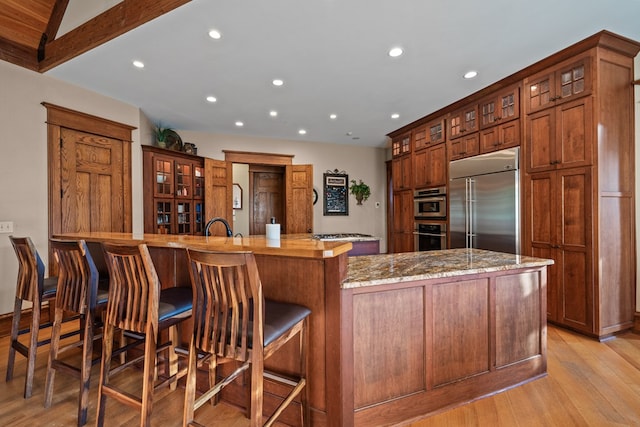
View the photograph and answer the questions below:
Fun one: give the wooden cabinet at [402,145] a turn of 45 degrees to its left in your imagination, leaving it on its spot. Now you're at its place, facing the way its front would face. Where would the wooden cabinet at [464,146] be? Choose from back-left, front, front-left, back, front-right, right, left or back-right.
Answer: front-left

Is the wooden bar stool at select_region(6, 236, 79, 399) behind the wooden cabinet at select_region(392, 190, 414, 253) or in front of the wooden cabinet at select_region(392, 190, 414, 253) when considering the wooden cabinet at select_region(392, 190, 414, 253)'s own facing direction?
in front

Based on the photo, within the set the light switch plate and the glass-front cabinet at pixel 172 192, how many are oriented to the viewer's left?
0

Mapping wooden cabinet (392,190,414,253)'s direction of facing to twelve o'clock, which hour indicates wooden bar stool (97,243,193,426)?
The wooden bar stool is roughly at 11 o'clock from the wooden cabinet.

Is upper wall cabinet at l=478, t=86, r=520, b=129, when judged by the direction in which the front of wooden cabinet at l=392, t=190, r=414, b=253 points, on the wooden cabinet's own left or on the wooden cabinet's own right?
on the wooden cabinet's own left

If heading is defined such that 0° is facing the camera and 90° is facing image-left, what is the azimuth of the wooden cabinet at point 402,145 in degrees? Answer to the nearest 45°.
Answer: approximately 45°

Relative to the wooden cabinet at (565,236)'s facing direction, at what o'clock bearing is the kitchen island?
The kitchen island is roughly at 11 o'clock from the wooden cabinet.

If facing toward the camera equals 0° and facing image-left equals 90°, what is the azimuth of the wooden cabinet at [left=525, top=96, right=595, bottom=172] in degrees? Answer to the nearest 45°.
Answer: approximately 45°

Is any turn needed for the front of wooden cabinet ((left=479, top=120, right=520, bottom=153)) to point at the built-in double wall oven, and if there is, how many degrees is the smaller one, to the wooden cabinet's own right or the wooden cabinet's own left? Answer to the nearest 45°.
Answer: approximately 90° to the wooden cabinet's own right

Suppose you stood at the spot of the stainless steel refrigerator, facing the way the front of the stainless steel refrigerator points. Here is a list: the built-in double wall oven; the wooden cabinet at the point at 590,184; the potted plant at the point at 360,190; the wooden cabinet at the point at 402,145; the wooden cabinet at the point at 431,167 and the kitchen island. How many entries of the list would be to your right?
4
